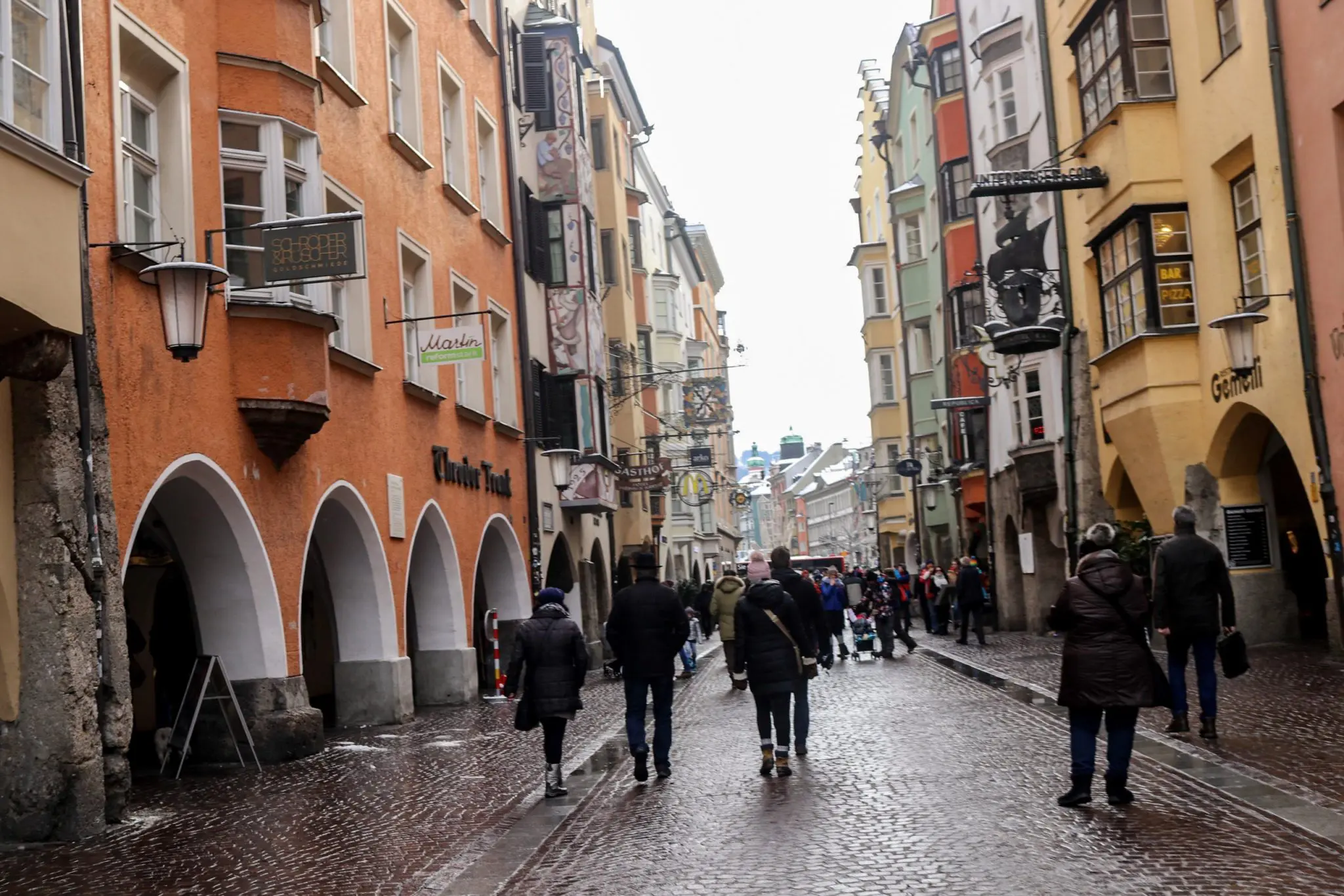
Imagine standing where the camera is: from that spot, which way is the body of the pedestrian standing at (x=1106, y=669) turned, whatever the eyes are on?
away from the camera

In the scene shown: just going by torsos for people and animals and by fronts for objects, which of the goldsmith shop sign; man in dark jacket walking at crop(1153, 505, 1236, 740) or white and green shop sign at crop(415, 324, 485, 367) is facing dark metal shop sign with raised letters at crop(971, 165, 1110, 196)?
the man in dark jacket walking

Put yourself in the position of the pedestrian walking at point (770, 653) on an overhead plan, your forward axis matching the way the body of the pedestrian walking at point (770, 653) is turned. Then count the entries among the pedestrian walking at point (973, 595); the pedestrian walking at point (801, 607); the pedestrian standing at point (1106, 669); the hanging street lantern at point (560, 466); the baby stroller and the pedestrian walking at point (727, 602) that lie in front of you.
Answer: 5

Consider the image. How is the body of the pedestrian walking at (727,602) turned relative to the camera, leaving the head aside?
away from the camera

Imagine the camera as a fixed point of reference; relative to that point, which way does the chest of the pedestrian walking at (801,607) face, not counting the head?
away from the camera

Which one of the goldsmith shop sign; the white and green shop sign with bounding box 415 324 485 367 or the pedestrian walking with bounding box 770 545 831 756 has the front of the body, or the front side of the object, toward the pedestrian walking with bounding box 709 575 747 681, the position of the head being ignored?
the pedestrian walking with bounding box 770 545 831 756

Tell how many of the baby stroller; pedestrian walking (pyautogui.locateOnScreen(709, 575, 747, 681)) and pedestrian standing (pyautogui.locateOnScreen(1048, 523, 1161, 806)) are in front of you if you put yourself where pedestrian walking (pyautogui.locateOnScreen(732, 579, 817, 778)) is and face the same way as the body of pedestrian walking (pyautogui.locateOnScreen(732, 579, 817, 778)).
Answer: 2

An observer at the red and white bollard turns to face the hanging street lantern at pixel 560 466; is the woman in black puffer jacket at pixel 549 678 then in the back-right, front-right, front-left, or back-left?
back-right

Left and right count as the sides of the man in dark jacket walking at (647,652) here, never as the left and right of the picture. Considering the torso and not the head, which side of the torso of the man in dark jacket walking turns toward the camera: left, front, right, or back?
back

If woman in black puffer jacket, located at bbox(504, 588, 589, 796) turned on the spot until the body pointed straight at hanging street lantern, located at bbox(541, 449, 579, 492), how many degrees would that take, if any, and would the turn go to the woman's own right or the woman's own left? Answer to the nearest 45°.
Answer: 0° — they already face it

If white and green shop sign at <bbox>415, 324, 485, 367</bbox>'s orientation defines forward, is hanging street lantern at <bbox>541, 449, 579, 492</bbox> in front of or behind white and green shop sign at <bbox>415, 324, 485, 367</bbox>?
behind

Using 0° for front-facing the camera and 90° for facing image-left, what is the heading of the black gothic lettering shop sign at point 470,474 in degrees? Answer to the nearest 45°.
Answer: approximately 315°

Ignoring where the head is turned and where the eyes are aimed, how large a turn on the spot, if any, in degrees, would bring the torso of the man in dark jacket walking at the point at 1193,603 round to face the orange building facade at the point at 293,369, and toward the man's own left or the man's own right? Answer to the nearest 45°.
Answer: approximately 90° to the man's own left

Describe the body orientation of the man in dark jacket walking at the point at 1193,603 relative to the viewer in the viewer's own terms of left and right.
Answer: facing away from the viewer

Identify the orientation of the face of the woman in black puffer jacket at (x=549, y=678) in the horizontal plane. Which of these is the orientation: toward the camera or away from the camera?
away from the camera

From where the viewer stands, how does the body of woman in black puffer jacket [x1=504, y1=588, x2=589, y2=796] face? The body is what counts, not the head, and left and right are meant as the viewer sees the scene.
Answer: facing away from the viewer
